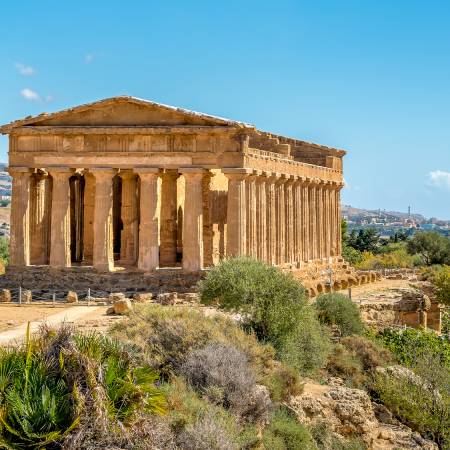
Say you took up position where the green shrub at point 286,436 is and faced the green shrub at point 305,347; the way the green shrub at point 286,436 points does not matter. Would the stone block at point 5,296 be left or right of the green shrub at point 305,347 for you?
left

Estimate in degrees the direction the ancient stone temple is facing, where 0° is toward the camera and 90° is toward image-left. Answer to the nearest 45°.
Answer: approximately 0°

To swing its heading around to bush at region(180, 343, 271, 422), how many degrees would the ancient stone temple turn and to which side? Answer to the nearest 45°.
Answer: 0° — it already faces it

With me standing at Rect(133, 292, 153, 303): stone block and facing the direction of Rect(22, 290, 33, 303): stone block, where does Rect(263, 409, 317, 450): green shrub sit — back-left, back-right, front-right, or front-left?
back-left

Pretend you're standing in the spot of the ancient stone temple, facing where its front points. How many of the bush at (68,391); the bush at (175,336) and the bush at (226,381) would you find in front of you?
3

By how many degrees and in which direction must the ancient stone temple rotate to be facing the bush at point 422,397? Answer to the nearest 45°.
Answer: approximately 45° to its left

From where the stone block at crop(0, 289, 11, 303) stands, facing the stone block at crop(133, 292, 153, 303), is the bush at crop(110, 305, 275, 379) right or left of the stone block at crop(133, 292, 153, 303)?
right

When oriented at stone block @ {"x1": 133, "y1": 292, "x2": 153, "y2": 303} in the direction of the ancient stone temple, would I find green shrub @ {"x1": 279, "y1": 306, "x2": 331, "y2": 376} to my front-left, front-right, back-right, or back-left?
back-right
